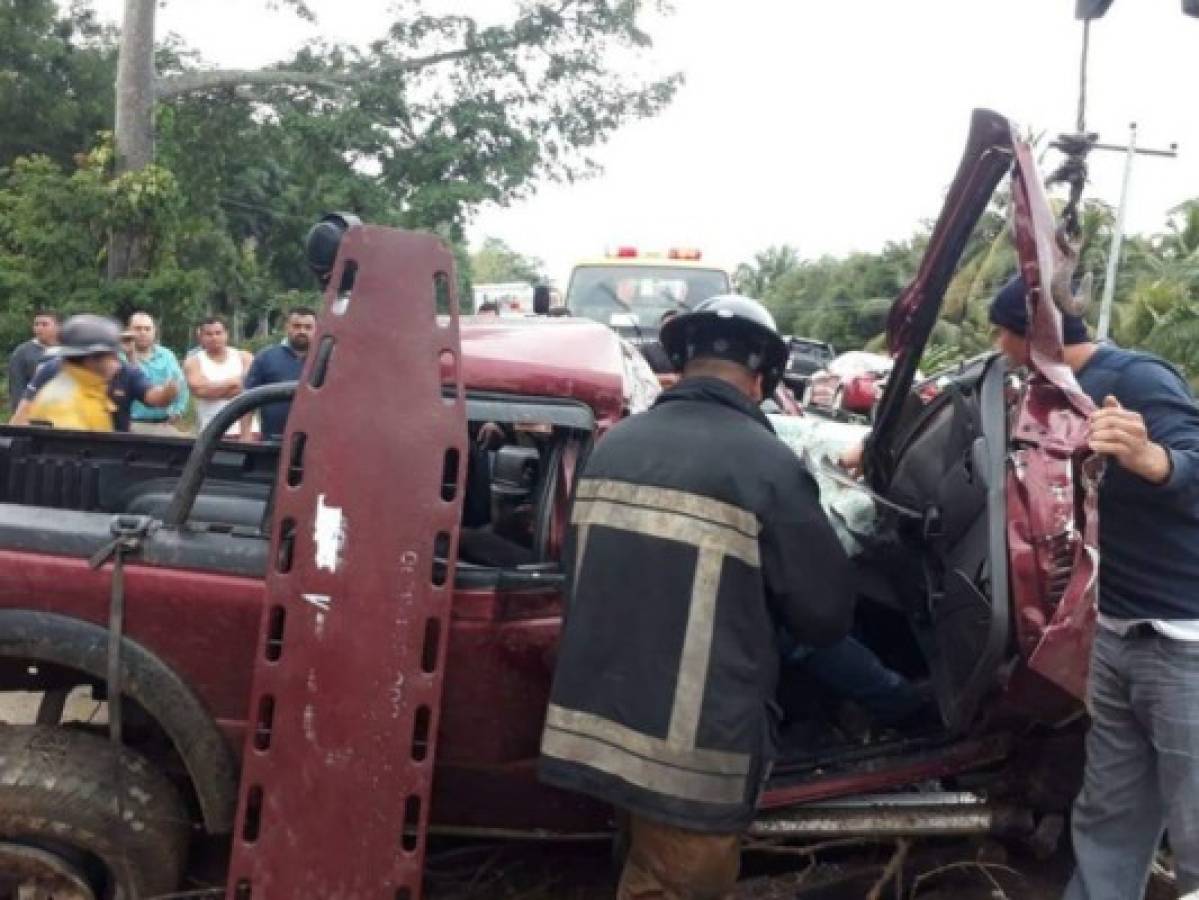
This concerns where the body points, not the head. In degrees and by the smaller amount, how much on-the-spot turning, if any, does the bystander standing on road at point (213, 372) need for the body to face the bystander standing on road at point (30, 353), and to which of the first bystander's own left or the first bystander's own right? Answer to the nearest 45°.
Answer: approximately 135° to the first bystander's own right

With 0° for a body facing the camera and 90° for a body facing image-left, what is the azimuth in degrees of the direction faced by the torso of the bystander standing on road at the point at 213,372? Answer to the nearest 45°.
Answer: approximately 0°

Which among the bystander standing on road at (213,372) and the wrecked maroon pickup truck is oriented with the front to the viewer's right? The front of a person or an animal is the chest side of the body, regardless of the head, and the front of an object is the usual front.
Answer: the wrecked maroon pickup truck

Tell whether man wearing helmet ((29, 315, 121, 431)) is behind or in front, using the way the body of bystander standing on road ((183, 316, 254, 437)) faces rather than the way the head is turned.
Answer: in front

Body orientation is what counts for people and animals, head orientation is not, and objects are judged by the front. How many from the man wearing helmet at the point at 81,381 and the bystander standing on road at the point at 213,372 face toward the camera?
1

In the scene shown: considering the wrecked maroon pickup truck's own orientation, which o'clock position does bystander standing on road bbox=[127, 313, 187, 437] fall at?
The bystander standing on road is roughly at 8 o'clock from the wrecked maroon pickup truck.

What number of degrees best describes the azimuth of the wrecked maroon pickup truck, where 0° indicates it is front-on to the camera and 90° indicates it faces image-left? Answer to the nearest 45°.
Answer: approximately 270°

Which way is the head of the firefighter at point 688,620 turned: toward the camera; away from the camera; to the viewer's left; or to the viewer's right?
away from the camera

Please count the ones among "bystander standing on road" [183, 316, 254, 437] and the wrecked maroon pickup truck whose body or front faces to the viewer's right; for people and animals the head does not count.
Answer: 1

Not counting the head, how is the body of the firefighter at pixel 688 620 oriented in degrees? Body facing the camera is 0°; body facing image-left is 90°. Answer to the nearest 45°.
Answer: approximately 225°
